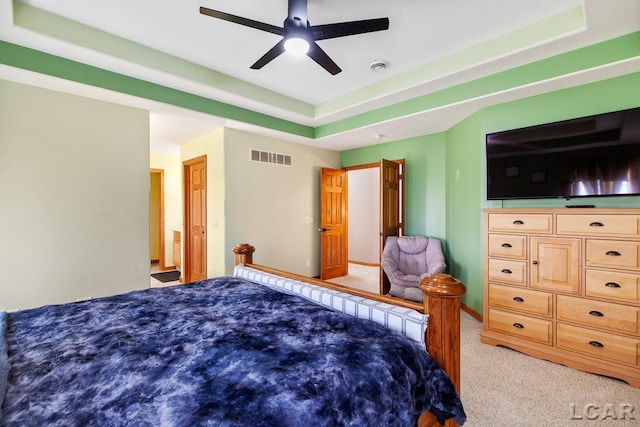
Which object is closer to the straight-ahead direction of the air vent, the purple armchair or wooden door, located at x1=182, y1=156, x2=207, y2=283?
the purple armchair

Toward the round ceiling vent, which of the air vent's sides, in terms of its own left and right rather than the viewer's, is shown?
front

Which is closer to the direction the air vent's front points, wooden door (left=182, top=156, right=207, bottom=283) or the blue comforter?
the blue comforter

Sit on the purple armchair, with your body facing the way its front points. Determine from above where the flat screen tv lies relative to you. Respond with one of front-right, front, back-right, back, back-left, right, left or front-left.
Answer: front-left

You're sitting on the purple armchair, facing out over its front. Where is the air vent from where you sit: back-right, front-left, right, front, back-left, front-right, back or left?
right

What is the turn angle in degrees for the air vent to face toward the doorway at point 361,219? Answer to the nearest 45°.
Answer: approximately 45° to its left

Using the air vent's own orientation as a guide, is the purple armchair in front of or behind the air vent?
in front

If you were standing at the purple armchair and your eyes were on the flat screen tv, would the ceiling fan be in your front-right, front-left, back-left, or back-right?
front-right

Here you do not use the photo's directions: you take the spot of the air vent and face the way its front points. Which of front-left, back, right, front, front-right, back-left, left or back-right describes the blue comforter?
front-right

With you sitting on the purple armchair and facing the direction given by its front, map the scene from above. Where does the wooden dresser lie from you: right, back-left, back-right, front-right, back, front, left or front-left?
front-left

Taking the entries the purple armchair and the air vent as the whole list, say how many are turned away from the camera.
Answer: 0

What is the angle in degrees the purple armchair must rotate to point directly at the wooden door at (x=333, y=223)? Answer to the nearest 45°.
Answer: approximately 135° to its right

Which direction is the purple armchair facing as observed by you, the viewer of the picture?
facing the viewer

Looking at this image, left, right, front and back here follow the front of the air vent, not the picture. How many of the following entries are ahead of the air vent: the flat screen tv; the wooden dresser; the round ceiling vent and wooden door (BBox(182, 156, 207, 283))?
3
